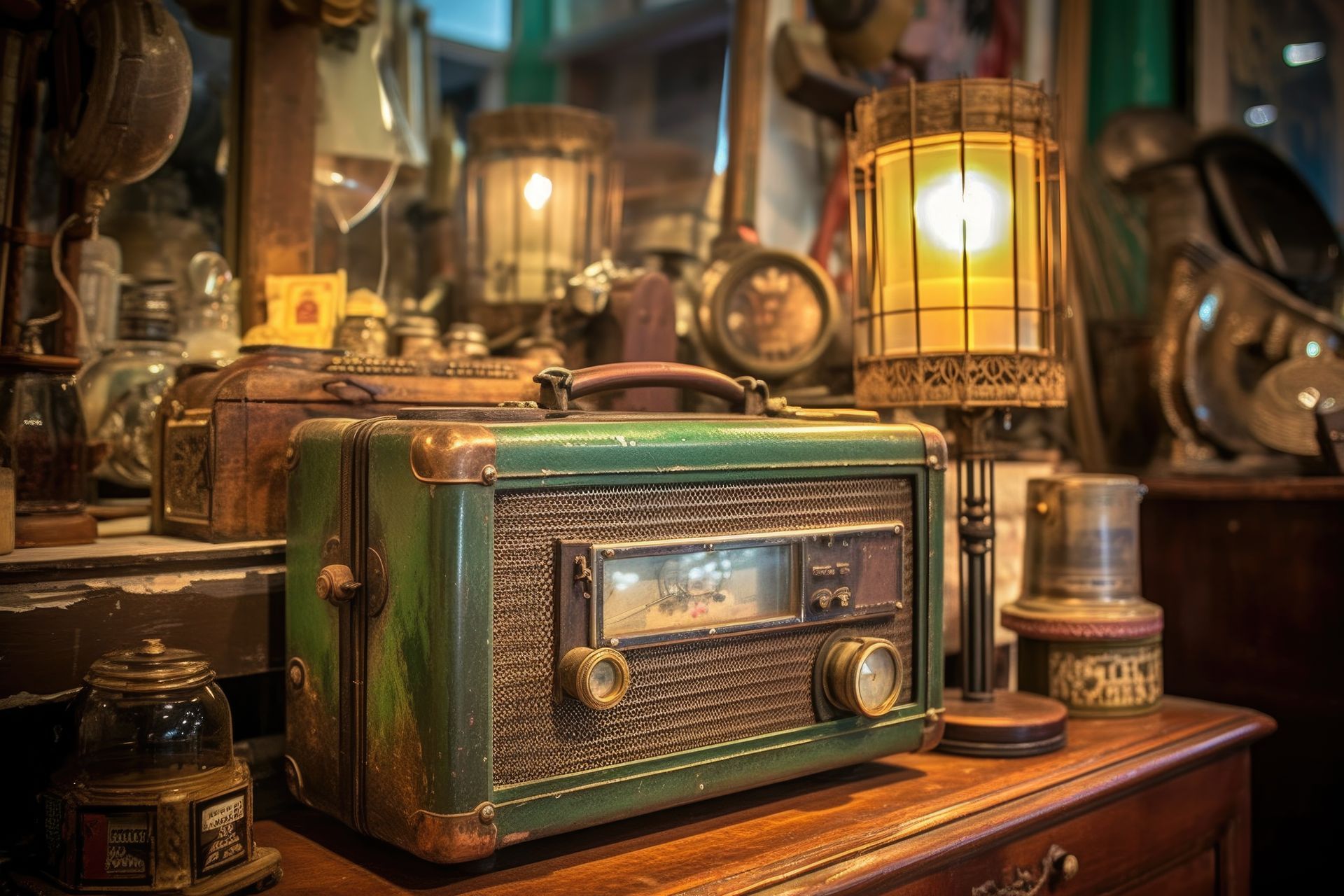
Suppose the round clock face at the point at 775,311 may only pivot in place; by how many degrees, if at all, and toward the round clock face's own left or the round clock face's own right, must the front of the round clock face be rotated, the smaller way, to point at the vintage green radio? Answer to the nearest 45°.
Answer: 0° — it already faces it

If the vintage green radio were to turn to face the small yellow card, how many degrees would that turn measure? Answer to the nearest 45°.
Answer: approximately 180°

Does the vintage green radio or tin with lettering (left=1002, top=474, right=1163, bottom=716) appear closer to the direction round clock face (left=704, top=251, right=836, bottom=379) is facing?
the vintage green radio

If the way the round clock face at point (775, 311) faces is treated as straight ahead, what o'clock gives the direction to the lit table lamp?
The lit table lamp is roughly at 11 o'clock from the round clock face.

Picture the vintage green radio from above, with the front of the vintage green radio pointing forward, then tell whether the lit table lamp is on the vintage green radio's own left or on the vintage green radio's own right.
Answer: on the vintage green radio's own left

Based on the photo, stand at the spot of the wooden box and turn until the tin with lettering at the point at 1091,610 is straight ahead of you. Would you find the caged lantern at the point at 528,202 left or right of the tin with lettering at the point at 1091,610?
left

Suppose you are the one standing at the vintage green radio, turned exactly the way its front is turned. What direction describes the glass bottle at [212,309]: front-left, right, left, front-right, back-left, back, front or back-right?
back

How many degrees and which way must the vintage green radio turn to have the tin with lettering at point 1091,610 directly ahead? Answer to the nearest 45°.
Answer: approximately 90° to its left

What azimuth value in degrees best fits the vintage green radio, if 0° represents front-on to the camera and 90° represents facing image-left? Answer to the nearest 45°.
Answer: approximately 315°

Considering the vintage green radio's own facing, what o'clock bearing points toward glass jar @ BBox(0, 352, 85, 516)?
The glass jar is roughly at 5 o'clock from the vintage green radio.

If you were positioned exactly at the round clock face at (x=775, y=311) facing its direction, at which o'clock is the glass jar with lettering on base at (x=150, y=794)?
The glass jar with lettering on base is roughly at 1 o'clock from the round clock face.
